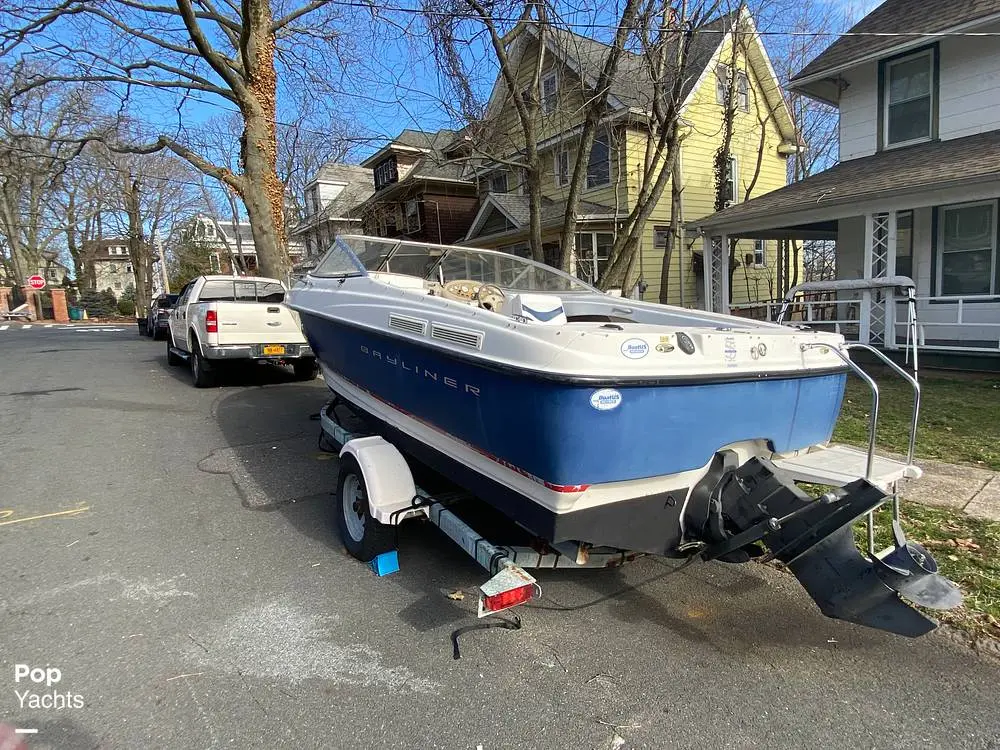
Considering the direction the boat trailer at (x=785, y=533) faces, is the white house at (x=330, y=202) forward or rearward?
forward

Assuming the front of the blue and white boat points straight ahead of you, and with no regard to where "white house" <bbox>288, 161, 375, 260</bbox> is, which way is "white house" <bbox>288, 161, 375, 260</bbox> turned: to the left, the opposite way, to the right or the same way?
to the left

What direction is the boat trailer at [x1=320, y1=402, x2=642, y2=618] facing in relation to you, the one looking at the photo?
facing away from the viewer and to the left of the viewer

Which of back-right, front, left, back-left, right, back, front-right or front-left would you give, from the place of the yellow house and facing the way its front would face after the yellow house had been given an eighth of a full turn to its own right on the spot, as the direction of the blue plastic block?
left

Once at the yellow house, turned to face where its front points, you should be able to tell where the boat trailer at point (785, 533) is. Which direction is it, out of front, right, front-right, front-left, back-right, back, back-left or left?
front-left

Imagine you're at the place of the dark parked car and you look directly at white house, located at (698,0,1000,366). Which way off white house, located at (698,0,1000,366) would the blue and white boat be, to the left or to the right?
right

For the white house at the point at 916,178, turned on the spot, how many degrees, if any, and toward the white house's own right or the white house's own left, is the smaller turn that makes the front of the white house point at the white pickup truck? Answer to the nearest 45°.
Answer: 0° — it already faces it

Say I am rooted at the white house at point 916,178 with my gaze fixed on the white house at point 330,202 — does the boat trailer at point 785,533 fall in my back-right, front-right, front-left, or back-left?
back-left

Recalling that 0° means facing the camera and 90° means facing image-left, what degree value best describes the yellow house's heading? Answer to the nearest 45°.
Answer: approximately 45°

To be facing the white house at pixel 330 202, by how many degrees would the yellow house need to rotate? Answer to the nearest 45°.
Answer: approximately 90° to its right

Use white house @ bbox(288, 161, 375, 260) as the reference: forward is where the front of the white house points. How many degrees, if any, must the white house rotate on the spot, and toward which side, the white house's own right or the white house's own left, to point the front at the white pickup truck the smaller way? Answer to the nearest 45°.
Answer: approximately 45° to the white house's own left

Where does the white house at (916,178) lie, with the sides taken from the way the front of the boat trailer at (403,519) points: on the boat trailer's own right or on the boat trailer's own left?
on the boat trailer's own right

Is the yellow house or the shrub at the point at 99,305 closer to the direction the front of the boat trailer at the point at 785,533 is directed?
the shrub

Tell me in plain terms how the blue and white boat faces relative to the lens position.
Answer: facing away from the viewer and to the left of the viewer
